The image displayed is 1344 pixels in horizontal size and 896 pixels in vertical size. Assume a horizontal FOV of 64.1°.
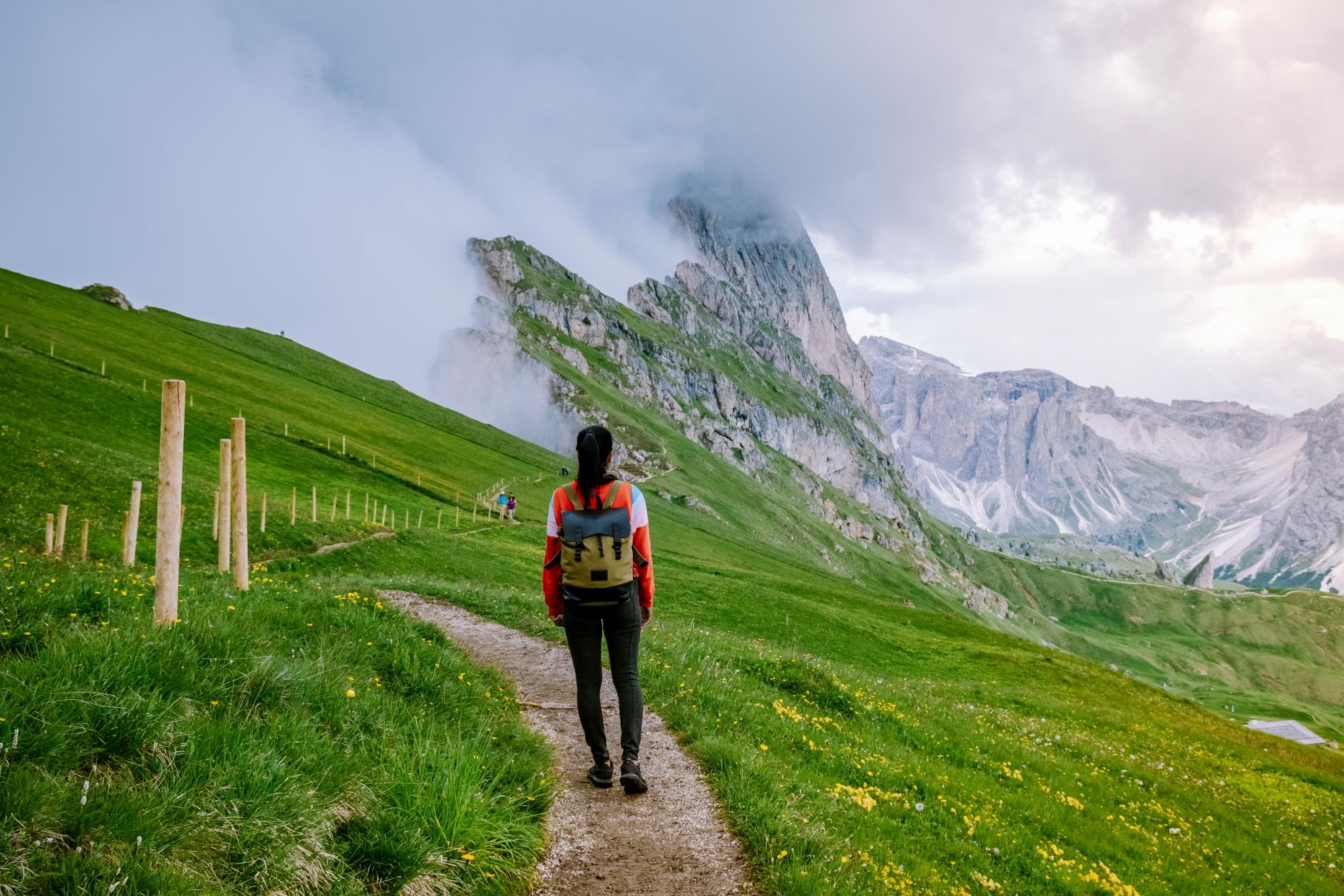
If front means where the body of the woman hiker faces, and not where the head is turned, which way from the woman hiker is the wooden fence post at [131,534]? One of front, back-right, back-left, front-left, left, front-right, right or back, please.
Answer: front-left

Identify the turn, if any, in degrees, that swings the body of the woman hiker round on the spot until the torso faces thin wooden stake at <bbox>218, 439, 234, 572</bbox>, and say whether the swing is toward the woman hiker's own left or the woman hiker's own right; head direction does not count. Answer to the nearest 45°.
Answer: approximately 45° to the woman hiker's own left

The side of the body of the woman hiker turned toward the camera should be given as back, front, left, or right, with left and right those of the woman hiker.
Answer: back

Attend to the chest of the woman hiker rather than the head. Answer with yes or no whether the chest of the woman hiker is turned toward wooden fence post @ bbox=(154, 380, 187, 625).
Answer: no

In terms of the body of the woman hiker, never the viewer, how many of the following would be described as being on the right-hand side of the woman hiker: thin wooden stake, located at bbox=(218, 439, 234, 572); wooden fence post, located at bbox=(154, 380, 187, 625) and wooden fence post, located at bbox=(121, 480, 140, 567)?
0

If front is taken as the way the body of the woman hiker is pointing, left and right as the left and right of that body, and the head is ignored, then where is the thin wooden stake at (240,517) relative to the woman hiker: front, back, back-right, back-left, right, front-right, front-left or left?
front-left

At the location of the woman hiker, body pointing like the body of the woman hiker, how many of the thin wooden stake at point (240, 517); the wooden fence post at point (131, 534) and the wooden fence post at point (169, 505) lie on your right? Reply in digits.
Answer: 0
